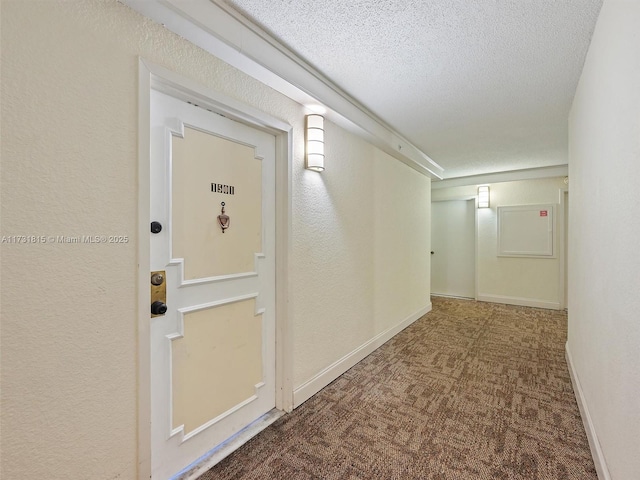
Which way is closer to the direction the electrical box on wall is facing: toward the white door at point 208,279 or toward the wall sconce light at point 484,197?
the white door

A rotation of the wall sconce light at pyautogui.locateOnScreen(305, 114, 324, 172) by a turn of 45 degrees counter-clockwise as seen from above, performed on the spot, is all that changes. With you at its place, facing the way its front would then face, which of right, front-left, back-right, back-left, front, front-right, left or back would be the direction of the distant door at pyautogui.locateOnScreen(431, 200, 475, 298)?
front-left

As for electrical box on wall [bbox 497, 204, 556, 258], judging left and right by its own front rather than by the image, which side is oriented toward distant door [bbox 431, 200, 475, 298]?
right

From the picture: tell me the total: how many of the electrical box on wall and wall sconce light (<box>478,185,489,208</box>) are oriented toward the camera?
2

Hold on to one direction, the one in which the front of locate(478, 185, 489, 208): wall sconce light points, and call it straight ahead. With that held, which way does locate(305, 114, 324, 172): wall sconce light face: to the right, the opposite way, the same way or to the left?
to the left

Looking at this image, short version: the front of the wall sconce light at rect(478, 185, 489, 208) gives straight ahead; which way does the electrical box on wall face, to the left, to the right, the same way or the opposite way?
the same way

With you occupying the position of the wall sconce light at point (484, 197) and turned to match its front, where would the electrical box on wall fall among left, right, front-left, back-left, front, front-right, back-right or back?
left

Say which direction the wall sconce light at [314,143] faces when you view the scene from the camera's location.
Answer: facing the viewer and to the right of the viewer

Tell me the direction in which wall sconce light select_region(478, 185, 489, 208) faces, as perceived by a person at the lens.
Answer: facing the viewer

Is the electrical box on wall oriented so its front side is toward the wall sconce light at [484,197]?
no

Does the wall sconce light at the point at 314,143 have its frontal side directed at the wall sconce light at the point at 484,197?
no

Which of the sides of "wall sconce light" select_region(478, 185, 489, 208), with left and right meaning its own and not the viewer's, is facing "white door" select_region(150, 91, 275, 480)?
front

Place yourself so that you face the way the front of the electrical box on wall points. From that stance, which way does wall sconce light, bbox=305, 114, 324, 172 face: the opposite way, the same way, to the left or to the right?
to the left
